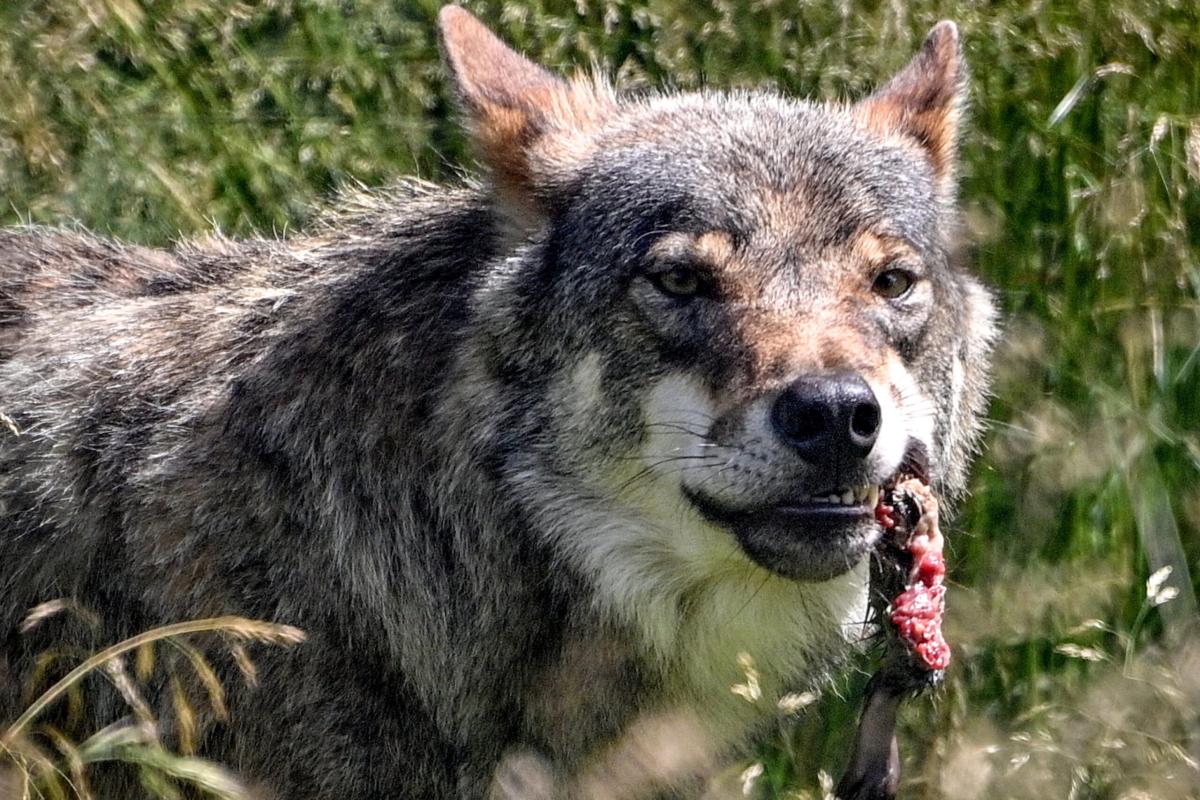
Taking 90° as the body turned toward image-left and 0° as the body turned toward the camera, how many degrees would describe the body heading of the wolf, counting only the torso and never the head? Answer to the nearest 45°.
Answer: approximately 315°
